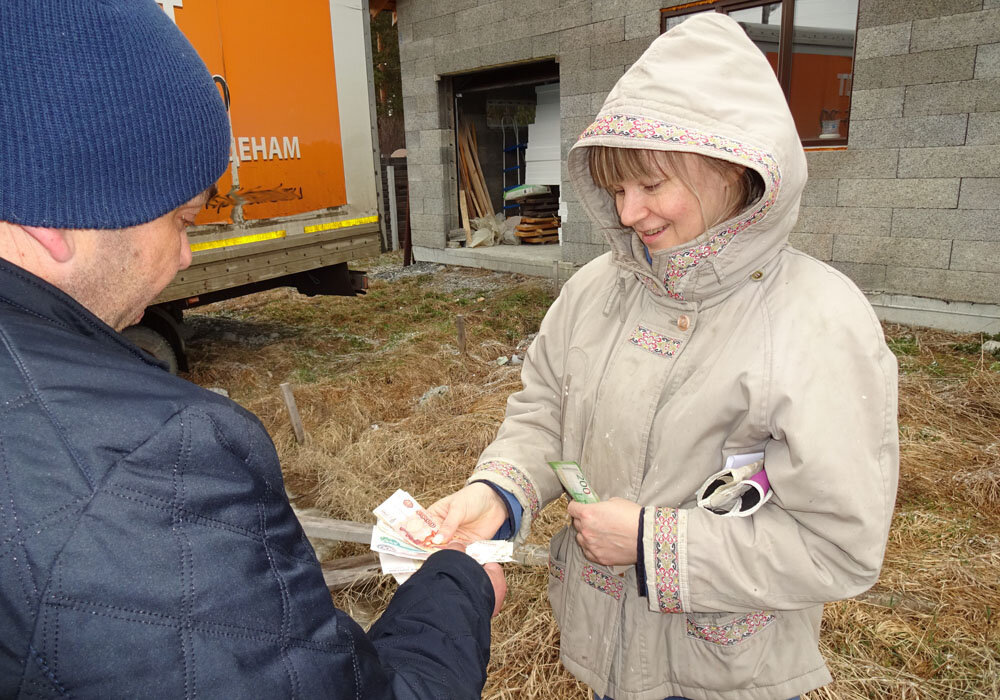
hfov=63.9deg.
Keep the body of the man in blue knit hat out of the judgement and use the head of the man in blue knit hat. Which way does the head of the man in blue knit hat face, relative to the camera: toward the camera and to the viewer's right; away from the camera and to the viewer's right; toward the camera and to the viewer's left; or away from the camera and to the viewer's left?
away from the camera and to the viewer's right

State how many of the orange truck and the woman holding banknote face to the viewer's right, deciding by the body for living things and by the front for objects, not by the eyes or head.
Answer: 0

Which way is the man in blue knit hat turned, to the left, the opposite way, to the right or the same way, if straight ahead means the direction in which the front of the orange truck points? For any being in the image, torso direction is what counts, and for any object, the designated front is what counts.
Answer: the opposite way

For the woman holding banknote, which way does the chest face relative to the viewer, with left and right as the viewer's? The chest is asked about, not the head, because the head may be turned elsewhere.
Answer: facing the viewer and to the left of the viewer

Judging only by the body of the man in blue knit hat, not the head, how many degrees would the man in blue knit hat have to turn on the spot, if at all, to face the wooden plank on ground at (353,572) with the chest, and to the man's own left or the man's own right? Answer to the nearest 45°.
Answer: approximately 45° to the man's own left

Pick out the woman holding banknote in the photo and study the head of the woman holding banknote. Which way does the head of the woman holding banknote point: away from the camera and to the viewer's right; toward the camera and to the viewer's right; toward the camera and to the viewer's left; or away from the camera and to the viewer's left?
toward the camera and to the viewer's left

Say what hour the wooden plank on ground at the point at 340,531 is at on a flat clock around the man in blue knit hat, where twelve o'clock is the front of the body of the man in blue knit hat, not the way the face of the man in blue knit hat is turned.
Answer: The wooden plank on ground is roughly at 11 o'clock from the man in blue knit hat.

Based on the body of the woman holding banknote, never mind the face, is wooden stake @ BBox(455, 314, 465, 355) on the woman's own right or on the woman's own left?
on the woman's own right

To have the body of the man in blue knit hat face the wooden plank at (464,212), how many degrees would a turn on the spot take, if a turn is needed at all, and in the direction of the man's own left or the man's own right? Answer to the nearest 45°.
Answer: approximately 45° to the man's own left

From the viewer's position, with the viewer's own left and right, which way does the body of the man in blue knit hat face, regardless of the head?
facing away from the viewer and to the right of the viewer

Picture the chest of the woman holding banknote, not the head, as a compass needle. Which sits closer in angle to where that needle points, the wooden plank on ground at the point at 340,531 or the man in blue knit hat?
the man in blue knit hat

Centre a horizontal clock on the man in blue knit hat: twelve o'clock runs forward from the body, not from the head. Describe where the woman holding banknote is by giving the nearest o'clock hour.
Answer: The woman holding banknote is roughly at 1 o'clock from the man in blue knit hat.

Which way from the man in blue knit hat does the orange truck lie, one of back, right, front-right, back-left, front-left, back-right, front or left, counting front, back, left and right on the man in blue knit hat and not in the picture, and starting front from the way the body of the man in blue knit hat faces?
front-left
